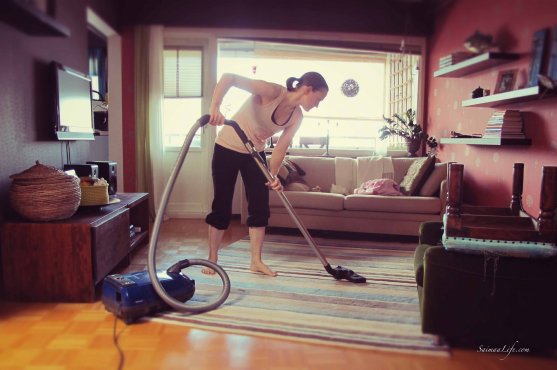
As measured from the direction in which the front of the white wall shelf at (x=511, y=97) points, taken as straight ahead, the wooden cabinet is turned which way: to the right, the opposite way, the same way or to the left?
the opposite way

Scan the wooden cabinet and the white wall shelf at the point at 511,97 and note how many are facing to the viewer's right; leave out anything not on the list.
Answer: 1

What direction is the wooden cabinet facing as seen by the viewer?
to the viewer's right

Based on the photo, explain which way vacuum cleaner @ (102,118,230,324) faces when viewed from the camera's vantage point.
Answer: facing away from the viewer and to the right of the viewer

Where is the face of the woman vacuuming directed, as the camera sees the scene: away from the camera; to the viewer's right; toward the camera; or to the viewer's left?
to the viewer's right

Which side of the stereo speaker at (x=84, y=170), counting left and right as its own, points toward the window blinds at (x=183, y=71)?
left

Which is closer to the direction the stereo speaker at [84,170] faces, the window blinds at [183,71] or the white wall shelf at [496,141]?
the white wall shelf

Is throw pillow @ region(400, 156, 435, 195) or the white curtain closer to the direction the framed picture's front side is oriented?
the white curtain

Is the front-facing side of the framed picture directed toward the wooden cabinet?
yes

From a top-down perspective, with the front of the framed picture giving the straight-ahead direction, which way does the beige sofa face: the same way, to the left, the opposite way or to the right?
to the left

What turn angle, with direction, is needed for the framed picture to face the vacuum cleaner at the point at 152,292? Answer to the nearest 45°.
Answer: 0° — it already faces it

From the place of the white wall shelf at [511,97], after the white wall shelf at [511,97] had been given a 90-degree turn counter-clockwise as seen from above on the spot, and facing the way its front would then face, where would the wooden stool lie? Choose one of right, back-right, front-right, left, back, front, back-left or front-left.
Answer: front-right

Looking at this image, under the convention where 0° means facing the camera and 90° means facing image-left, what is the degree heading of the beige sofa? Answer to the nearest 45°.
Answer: approximately 0°

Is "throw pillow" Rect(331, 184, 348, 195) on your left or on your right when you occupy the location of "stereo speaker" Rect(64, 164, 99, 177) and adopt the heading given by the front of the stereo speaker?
on your left

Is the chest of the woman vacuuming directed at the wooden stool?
yes
